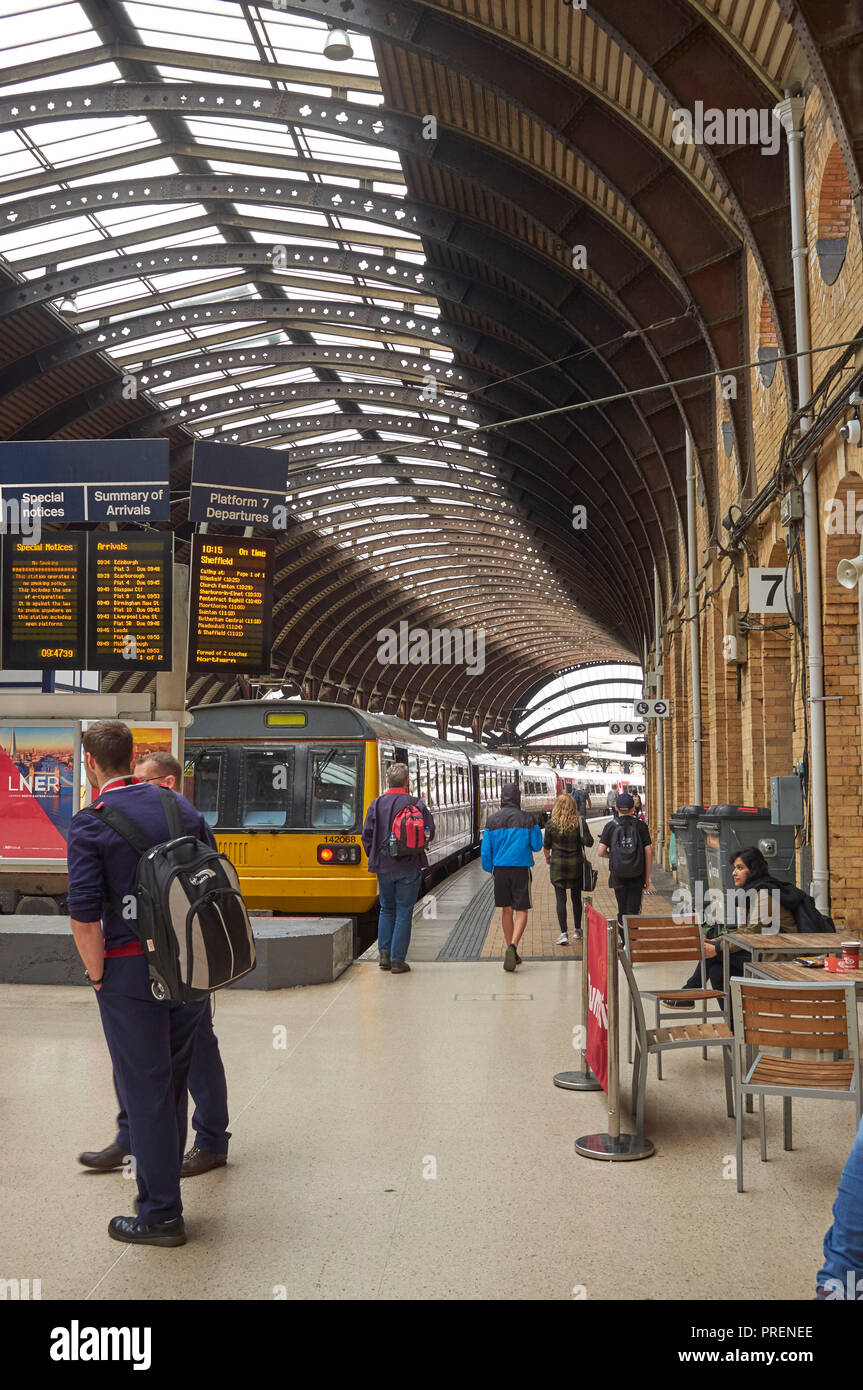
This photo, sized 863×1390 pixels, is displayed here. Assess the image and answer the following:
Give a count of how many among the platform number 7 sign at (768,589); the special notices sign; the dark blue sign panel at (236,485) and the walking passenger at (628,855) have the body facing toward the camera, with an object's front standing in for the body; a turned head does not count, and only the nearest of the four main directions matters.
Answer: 3

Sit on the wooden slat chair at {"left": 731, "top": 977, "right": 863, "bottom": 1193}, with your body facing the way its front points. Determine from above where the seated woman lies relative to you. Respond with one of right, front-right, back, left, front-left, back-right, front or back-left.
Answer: front

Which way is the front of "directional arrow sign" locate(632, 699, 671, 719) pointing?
toward the camera

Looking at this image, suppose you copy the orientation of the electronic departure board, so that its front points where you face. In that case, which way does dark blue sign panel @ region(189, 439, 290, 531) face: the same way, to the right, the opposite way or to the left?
the same way

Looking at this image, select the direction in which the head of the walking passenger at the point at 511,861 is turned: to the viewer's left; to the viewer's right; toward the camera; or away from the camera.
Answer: away from the camera

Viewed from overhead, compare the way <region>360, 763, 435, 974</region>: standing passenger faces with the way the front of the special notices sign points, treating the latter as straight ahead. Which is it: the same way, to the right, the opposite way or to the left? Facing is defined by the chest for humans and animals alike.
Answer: the opposite way

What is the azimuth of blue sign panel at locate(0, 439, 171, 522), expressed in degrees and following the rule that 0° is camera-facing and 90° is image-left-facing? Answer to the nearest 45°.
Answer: approximately 0°

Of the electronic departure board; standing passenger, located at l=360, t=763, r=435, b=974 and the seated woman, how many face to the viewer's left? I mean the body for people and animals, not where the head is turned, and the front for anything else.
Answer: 1

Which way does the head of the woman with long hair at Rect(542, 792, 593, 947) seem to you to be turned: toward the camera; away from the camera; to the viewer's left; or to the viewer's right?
away from the camera

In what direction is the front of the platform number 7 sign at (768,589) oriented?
toward the camera

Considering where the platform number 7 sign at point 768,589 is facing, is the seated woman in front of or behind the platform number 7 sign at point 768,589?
in front

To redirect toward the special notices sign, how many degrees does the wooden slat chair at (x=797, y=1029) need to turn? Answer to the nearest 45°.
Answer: approximately 45° to its left

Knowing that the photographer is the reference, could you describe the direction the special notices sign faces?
facing the viewer

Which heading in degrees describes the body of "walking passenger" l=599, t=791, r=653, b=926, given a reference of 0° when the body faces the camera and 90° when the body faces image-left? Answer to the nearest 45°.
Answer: approximately 180°

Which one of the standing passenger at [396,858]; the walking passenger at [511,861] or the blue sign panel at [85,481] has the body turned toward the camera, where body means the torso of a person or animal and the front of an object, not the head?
the blue sign panel

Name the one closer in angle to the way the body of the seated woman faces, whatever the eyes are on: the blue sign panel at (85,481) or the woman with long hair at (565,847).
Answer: the blue sign panel
